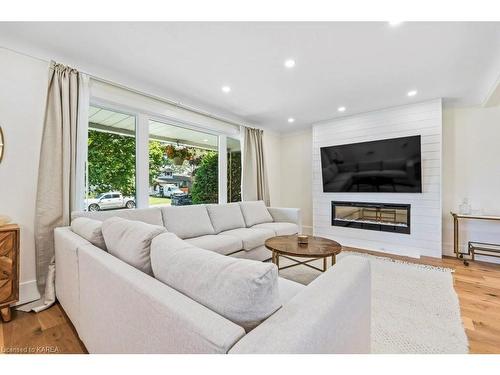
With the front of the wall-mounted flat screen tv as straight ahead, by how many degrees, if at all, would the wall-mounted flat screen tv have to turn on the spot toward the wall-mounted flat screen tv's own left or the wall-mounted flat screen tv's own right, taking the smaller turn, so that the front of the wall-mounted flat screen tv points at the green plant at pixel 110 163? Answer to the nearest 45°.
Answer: approximately 90° to the wall-mounted flat screen tv's own right

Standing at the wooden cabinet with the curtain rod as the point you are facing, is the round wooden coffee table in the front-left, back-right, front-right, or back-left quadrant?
front-right

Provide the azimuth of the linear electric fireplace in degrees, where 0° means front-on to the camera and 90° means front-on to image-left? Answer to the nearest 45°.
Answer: approximately 45°

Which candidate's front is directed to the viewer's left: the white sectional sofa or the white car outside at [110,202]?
the white car outside

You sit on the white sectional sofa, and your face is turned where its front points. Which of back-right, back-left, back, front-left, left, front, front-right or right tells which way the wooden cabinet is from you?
back-left

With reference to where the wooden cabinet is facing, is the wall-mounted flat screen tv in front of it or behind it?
in front

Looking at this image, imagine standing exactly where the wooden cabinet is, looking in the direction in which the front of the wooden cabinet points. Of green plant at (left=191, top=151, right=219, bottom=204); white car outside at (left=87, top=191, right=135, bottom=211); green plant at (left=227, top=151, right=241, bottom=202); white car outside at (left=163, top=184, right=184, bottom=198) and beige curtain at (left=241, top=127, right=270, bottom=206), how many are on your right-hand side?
0

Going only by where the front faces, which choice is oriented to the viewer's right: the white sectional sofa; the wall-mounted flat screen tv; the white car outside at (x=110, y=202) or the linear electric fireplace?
the white sectional sofa

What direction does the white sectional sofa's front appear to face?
to the viewer's right

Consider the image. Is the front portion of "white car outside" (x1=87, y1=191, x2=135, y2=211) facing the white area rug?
no

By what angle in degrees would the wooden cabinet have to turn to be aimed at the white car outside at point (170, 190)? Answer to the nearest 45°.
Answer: approximately 135° to its left

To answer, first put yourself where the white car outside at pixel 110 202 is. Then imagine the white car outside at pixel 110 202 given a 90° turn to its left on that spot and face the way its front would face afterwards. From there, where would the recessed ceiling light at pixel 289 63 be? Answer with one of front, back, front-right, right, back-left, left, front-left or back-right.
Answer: front-left

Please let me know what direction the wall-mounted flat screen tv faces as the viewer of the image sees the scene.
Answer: facing the viewer and to the left of the viewer

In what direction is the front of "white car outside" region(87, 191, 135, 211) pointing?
to the viewer's left
